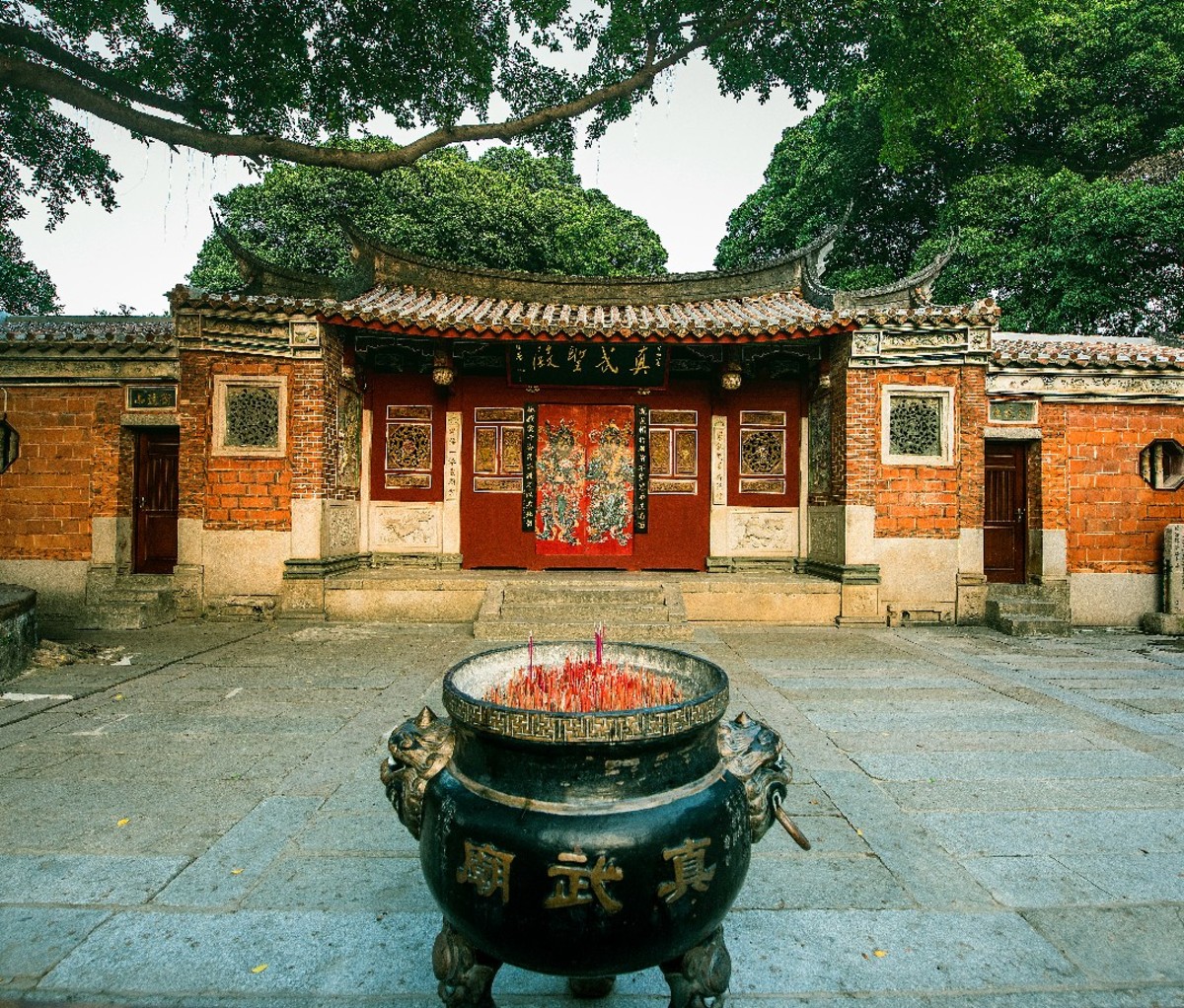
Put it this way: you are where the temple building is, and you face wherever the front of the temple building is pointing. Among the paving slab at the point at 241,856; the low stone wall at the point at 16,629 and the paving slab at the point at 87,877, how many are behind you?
0

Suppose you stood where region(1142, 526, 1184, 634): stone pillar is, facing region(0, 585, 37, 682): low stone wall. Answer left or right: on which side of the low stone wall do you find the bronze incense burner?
left

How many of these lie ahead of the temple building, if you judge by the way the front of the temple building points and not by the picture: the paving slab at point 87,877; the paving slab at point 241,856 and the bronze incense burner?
3

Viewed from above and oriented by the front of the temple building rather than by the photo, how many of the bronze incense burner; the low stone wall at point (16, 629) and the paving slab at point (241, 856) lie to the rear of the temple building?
0

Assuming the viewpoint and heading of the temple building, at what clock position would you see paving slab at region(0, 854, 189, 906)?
The paving slab is roughly at 12 o'clock from the temple building.

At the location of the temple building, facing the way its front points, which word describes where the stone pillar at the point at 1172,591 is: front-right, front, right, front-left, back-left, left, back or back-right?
left

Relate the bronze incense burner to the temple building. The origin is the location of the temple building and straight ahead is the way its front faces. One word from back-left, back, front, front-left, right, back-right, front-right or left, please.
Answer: front

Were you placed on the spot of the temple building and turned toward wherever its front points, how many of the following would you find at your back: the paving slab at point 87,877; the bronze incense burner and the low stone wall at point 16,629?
0

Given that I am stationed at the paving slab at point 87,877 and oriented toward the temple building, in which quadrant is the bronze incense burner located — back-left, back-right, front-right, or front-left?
back-right

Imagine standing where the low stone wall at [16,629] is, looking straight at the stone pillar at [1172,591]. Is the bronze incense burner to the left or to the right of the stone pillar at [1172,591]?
right

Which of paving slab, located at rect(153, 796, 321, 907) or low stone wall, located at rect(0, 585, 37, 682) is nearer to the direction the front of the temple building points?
the paving slab

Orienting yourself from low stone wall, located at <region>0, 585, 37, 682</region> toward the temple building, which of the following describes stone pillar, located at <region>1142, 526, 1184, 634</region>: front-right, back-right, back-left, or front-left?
front-right

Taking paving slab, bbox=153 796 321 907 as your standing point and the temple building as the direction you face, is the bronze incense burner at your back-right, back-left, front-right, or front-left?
back-right

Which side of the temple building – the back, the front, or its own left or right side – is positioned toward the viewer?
front

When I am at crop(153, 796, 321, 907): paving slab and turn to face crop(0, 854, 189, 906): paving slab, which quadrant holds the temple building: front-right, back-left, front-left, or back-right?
back-right

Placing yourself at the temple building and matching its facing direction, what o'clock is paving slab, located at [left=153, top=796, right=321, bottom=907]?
The paving slab is roughly at 12 o'clock from the temple building.
